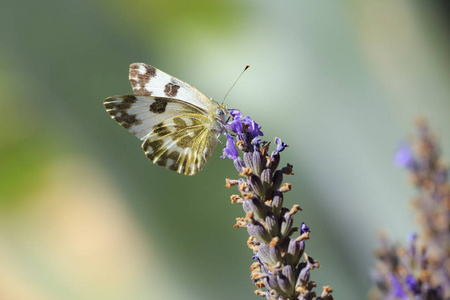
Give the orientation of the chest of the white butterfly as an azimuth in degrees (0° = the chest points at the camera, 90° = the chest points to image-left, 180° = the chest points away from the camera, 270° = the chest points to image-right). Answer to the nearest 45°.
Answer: approximately 270°

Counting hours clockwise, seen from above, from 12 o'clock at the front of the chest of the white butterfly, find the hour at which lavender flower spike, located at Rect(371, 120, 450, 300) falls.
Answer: The lavender flower spike is roughly at 12 o'clock from the white butterfly.
